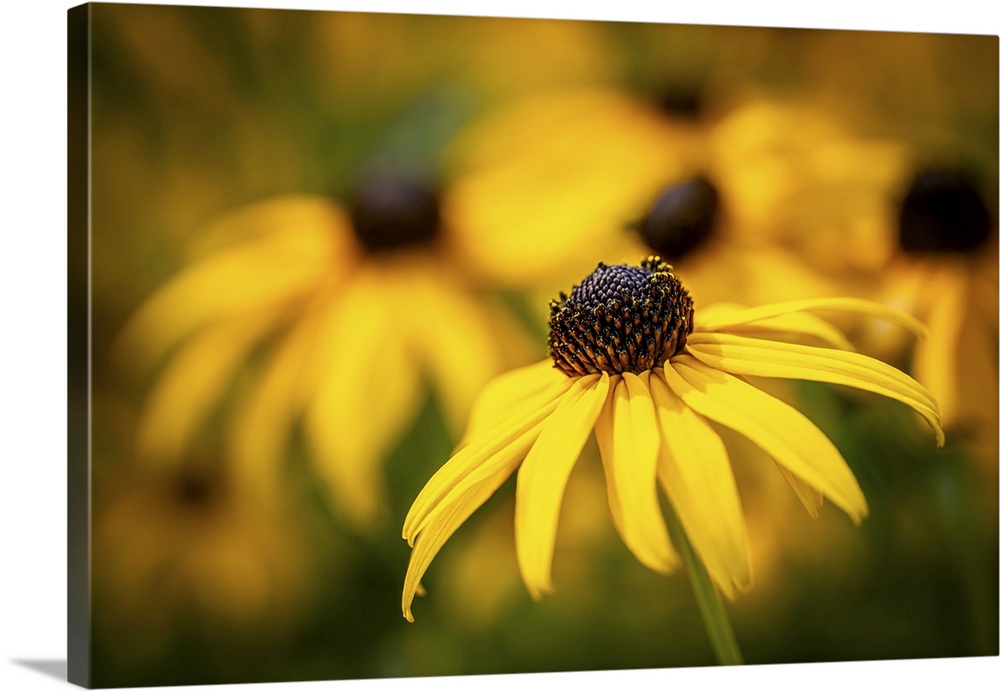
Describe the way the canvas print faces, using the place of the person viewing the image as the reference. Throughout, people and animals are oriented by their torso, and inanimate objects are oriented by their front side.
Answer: facing the viewer and to the right of the viewer
